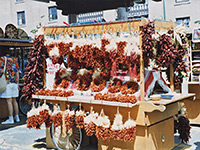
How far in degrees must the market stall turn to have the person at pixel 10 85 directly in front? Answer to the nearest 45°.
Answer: approximately 90° to its right

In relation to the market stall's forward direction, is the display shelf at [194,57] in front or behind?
behind

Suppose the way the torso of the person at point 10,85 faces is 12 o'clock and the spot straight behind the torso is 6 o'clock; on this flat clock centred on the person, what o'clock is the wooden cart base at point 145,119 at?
The wooden cart base is roughly at 4 o'clock from the person.

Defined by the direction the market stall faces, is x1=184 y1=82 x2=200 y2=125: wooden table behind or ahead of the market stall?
behind

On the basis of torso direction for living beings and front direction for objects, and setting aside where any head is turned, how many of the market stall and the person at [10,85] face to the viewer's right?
0

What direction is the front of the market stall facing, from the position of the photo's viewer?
facing the viewer and to the left of the viewer
